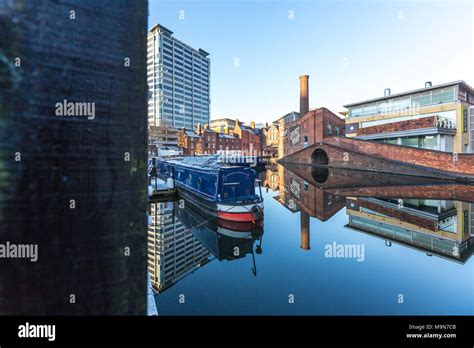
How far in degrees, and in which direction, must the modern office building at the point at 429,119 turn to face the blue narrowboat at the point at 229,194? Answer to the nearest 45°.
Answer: approximately 45° to its left

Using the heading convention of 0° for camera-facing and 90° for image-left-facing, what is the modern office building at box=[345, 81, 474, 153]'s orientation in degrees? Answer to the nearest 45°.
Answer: approximately 45°

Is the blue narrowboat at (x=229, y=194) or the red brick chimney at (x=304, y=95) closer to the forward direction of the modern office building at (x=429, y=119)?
the blue narrowboat
